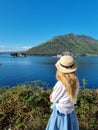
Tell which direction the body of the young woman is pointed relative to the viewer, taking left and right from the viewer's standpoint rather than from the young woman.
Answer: facing away from the viewer and to the left of the viewer
